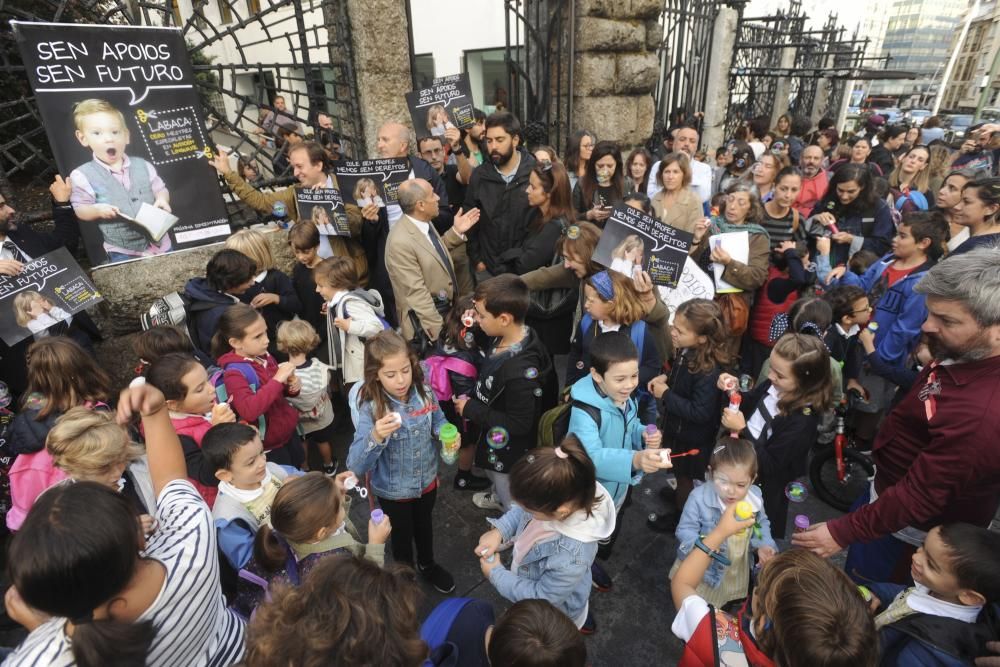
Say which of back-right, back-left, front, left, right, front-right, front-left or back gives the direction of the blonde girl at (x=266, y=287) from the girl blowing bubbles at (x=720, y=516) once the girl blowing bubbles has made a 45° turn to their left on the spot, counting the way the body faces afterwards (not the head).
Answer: back-right

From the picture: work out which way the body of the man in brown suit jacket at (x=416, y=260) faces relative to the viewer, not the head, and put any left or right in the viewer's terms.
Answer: facing the viewer and to the right of the viewer

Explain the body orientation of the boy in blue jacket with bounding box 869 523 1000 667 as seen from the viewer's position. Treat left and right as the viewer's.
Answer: facing to the left of the viewer

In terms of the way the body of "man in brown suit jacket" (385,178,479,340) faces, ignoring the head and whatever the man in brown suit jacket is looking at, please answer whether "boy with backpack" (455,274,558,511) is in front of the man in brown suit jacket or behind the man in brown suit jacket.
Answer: in front

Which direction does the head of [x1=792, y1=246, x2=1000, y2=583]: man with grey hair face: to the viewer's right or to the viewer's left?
to the viewer's left

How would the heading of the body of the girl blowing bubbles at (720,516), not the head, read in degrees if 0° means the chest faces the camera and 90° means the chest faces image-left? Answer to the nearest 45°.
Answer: approximately 0°

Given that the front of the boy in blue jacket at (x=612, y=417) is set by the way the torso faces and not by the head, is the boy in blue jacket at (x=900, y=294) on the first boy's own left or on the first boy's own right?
on the first boy's own left

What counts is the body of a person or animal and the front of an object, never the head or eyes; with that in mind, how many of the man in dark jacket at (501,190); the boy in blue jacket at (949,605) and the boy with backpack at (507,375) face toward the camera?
1

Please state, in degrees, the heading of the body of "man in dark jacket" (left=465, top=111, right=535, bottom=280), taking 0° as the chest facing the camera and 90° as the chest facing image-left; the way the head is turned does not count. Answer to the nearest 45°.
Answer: approximately 0°

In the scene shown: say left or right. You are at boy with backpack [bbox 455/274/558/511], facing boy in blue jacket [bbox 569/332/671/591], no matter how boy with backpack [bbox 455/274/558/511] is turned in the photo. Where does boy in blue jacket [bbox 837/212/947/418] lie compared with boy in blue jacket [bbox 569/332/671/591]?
left

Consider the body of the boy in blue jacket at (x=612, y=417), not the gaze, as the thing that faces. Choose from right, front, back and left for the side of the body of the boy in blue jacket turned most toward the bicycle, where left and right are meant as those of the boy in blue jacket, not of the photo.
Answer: left

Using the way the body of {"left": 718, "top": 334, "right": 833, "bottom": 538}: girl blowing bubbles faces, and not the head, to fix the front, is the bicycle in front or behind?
behind

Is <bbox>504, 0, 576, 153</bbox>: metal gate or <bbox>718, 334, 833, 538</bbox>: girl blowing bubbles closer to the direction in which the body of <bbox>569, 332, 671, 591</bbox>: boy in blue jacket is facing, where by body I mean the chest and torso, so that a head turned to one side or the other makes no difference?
the girl blowing bubbles

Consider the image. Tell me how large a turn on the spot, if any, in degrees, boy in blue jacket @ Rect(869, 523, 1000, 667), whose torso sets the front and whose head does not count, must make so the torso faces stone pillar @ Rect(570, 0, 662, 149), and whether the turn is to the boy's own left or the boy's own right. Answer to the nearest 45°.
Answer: approximately 45° to the boy's own right

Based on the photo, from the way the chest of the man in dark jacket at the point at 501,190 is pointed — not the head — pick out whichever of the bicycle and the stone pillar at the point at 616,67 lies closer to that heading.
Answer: the bicycle
